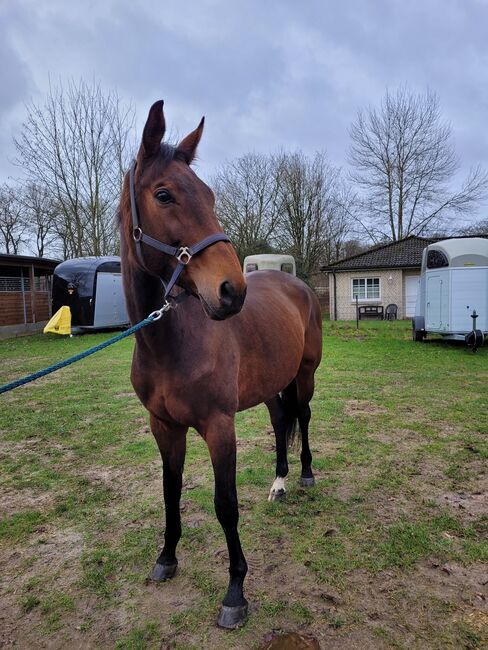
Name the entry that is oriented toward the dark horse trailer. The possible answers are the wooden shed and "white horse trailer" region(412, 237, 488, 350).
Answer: the wooden shed

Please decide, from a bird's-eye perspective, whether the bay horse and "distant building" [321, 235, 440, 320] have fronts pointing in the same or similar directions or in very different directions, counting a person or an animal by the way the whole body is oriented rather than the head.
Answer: same or similar directions

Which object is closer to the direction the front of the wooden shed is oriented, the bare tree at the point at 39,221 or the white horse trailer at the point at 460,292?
the white horse trailer

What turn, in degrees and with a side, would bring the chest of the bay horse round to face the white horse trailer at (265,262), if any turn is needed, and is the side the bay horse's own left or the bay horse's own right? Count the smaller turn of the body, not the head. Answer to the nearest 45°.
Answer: approximately 135° to the bay horse's own right

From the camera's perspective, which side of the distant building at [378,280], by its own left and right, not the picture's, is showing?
front

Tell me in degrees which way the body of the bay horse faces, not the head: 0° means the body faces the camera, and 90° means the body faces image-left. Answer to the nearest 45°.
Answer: approximately 45°

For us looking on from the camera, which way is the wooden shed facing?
facing the viewer and to the right of the viewer

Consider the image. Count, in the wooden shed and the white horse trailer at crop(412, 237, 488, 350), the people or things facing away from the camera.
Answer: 0

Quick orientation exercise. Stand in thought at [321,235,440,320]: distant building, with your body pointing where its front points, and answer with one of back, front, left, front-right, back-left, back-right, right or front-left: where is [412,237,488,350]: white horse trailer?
front

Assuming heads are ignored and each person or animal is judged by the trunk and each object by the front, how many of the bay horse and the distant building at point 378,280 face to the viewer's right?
0
